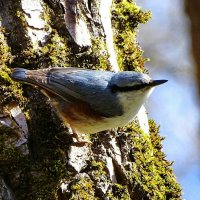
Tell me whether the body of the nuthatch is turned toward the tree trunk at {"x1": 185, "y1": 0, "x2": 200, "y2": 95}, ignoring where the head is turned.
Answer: no

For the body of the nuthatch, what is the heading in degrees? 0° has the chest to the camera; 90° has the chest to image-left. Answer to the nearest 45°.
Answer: approximately 270°
